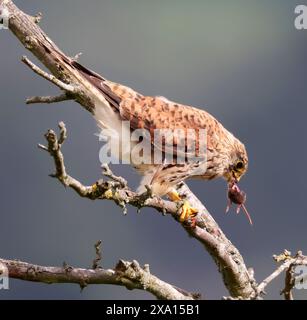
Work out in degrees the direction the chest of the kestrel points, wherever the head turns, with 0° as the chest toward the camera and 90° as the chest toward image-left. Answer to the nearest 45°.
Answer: approximately 270°

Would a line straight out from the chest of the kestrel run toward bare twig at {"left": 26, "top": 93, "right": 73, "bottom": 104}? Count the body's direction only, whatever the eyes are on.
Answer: no

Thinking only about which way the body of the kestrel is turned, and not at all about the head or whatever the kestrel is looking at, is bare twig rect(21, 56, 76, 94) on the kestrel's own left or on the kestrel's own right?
on the kestrel's own right
